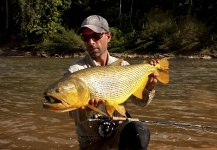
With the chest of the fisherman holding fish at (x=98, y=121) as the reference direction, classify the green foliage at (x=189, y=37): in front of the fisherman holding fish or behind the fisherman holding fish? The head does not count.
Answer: behind

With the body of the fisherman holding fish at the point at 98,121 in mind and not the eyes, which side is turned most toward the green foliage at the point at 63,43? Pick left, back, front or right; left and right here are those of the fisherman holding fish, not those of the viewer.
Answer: back

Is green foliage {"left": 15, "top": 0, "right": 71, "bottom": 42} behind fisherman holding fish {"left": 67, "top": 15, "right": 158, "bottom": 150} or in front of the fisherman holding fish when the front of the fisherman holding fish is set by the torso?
behind

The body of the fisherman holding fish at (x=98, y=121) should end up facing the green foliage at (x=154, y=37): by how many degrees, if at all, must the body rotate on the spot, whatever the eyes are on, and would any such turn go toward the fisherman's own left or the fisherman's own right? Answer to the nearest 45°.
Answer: approximately 180°

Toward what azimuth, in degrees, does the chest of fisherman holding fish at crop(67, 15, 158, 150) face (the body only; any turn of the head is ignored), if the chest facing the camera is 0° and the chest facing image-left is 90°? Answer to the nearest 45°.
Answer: approximately 0°
